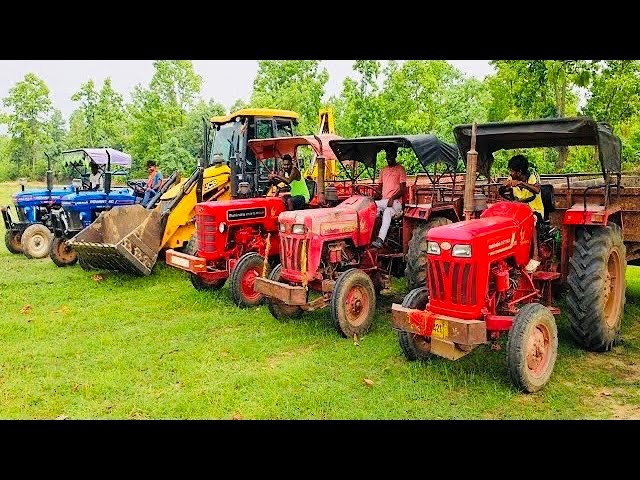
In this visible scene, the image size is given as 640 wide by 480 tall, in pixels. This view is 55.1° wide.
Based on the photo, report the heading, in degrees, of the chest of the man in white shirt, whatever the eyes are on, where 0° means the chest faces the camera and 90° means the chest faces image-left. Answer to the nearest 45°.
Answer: approximately 45°

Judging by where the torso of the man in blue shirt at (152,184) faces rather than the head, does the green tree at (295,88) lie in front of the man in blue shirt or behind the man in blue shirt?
behind

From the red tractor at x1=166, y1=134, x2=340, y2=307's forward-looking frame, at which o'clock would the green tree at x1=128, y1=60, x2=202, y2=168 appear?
The green tree is roughly at 4 o'clock from the red tractor.

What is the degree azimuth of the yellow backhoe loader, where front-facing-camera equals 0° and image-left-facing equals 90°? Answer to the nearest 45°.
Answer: approximately 45°

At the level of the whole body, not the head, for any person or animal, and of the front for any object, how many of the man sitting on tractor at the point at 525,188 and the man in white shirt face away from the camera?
0

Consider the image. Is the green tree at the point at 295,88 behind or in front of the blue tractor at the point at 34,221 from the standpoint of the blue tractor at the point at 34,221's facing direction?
behind

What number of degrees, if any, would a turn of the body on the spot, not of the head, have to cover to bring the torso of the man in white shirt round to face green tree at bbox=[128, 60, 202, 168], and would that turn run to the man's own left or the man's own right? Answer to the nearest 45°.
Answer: approximately 135° to the man's own right
